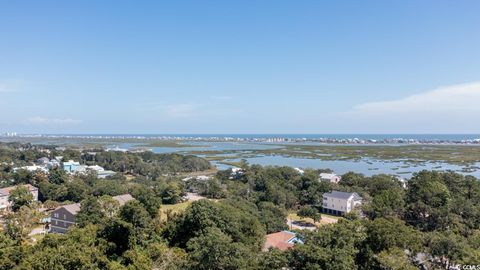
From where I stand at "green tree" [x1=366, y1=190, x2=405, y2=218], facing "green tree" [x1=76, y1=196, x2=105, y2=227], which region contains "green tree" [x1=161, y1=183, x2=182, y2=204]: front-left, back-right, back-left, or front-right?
front-right

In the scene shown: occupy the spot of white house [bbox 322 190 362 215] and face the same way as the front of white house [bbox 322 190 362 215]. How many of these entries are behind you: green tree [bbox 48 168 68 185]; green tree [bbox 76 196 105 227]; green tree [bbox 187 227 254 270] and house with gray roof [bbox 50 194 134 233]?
0

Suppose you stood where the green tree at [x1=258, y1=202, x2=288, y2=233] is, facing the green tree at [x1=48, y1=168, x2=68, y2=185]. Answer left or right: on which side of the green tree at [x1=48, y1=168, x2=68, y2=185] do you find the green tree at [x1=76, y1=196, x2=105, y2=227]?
left

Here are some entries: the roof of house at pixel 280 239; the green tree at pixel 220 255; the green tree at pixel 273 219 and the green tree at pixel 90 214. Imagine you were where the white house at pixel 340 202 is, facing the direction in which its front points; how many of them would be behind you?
0

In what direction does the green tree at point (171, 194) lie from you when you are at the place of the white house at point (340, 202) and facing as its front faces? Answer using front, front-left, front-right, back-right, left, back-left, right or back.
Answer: front-right

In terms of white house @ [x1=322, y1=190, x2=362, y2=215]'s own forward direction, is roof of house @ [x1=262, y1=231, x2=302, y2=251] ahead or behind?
ahead

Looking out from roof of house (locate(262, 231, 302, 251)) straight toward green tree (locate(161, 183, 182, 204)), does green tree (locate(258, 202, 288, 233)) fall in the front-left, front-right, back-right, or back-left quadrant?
front-right

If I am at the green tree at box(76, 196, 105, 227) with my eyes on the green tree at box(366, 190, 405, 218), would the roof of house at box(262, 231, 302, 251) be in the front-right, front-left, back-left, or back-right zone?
front-right

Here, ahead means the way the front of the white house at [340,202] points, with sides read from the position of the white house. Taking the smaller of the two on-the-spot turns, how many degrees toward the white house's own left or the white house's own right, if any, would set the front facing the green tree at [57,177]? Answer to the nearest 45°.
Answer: approximately 45° to the white house's own right

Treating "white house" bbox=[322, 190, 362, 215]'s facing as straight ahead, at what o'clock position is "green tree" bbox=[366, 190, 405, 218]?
The green tree is roughly at 9 o'clock from the white house.
